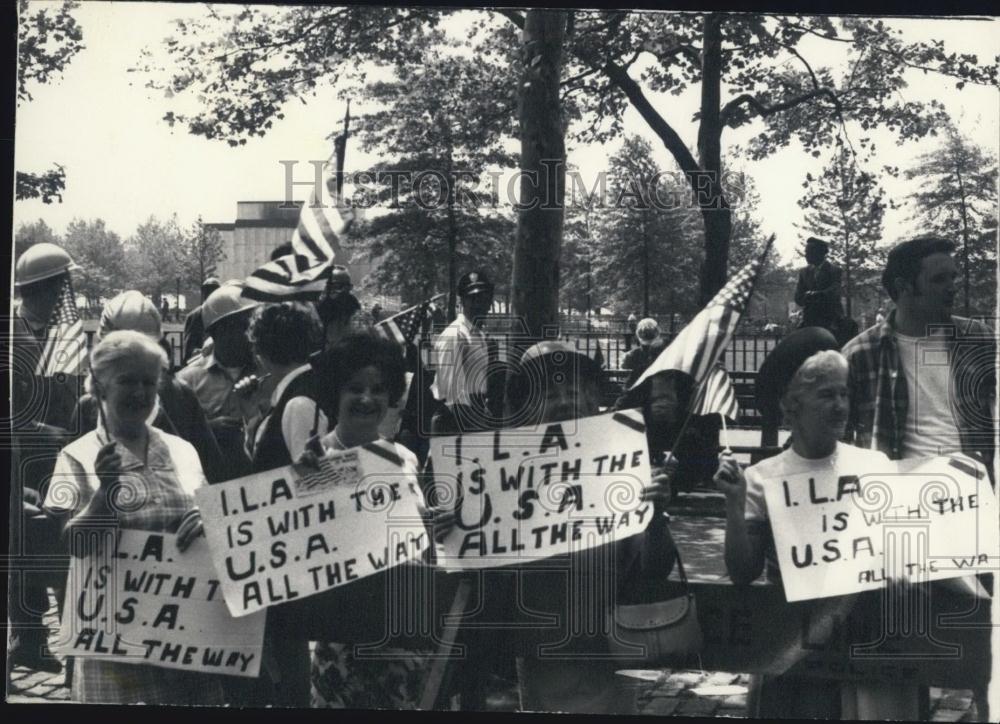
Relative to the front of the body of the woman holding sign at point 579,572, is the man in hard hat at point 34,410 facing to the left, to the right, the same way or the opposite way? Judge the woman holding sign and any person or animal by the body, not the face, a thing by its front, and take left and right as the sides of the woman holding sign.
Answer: to the left

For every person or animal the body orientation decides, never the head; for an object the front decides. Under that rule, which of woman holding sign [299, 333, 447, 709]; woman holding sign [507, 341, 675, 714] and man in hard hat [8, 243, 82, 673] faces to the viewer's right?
the man in hard hat

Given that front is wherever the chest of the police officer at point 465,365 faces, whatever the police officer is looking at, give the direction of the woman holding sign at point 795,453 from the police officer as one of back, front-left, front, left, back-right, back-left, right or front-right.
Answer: front-left

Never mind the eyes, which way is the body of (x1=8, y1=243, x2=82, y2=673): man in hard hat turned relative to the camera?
to the viewer's right

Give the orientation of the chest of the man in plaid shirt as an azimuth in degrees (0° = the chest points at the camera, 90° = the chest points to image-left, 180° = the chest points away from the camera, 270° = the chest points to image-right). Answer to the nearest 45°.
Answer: approximately 315°

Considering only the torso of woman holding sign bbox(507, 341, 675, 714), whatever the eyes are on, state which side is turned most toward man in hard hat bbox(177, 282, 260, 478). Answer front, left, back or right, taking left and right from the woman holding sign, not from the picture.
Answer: right
